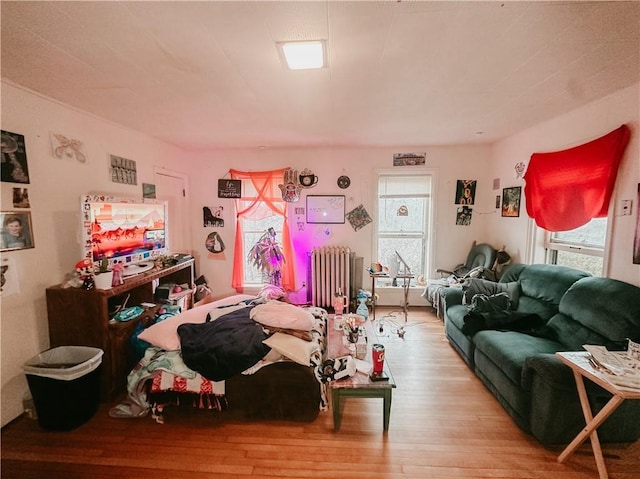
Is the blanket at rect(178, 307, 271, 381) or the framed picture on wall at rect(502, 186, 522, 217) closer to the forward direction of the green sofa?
the blanket

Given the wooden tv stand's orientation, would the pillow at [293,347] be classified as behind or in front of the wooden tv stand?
in front

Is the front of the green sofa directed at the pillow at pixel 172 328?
yes

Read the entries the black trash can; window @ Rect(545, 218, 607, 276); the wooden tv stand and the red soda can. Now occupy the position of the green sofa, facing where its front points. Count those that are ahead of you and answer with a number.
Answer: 3

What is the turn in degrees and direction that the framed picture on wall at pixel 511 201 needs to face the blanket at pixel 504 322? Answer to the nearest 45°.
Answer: approximately 45° to its left

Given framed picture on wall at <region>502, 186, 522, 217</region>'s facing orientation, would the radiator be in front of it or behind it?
in front

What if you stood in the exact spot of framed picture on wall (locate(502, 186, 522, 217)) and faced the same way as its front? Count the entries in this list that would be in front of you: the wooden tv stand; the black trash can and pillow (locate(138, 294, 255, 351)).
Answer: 3

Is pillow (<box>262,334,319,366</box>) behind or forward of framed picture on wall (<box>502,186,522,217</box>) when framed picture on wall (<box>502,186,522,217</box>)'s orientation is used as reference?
forward

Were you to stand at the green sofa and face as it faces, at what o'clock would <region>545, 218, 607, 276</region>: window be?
The window is roughly at 5 o'clock from the green sofa.

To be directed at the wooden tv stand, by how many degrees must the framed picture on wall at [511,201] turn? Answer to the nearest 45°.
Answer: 0° — it already faces it

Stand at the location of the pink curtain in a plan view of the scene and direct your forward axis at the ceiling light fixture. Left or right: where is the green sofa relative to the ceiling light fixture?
left

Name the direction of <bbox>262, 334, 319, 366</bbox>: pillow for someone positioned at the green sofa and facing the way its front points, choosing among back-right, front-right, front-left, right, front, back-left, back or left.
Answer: front

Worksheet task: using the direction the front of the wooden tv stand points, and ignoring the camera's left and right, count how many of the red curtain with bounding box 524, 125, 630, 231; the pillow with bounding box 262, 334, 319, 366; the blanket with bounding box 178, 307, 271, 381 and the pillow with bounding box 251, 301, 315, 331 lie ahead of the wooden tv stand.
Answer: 4

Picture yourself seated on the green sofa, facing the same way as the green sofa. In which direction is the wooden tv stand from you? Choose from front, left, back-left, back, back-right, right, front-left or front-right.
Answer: front

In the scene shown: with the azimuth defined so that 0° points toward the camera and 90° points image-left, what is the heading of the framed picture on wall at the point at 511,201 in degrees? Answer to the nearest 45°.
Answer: approximately 45°

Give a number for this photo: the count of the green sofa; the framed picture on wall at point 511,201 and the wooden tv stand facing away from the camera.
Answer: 0

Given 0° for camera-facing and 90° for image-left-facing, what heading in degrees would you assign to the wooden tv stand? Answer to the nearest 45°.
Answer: approximately 315°

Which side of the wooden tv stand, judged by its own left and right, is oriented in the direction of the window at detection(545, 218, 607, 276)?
front

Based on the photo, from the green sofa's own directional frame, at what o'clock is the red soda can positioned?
The red soda can is roughly at 12 o'clock from the green sofa.

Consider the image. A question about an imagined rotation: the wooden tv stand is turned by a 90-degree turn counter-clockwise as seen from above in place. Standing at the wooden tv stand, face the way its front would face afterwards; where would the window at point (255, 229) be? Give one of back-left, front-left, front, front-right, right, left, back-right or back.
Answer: front

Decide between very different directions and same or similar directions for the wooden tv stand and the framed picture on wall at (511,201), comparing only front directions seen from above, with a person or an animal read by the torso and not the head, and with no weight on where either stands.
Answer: very different directions

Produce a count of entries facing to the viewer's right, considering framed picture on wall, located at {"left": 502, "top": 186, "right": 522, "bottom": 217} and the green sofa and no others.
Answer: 0

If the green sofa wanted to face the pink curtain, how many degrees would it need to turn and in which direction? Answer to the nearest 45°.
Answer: approximately 45° to its right

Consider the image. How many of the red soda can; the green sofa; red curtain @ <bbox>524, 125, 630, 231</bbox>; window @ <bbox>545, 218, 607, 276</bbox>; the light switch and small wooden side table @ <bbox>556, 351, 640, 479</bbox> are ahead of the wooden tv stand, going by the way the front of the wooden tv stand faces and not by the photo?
6

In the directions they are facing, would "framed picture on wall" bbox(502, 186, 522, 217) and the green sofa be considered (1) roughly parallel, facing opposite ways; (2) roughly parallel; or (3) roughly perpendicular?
roughly parallel
